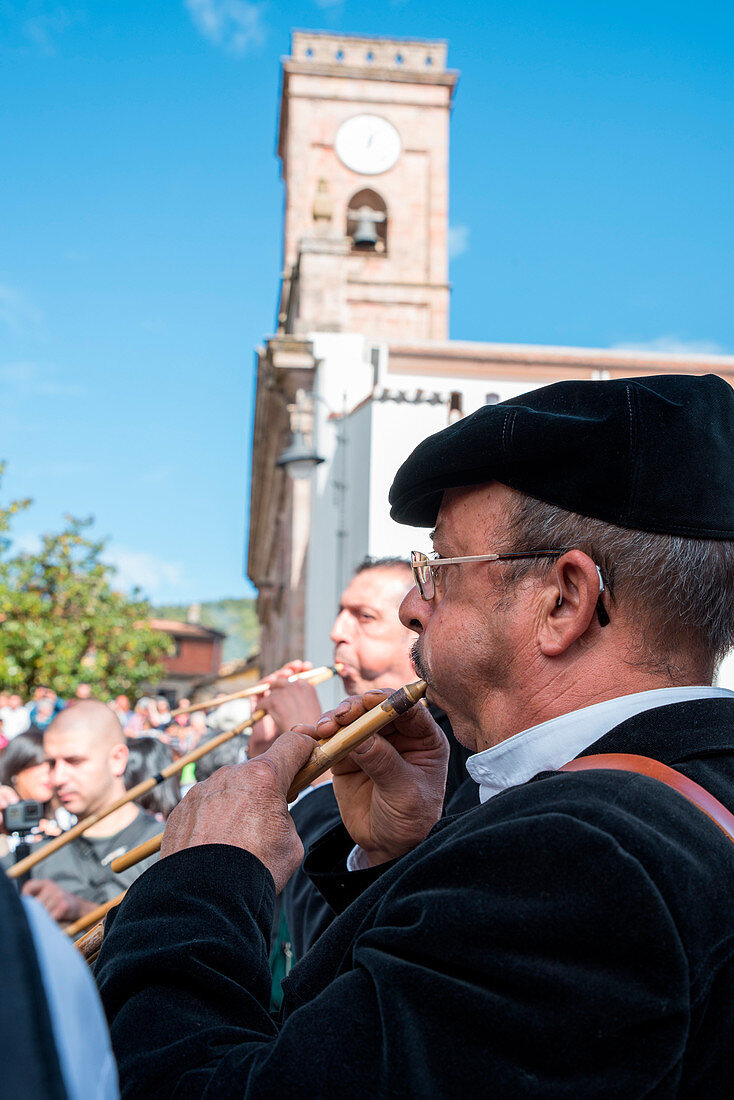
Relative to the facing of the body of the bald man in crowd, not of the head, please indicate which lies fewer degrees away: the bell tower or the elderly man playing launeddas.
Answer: the elderly man playing launeddas

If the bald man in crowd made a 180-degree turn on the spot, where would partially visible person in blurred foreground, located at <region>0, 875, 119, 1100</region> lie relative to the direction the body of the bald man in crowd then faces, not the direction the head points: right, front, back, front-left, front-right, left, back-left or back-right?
back-right

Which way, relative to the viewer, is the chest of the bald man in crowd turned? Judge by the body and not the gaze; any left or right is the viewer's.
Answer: facing the viewer and to the left of the viewer

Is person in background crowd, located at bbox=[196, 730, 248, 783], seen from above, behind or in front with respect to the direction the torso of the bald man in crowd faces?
behind

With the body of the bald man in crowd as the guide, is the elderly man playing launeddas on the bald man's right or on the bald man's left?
on the bald man's left

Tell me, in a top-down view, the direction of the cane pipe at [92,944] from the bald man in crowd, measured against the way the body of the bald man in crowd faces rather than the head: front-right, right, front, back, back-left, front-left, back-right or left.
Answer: front-left

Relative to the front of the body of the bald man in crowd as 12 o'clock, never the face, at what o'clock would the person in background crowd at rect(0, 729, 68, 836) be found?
The person in background crowd is roughly at 4 o'clock from the bald man in crowd.

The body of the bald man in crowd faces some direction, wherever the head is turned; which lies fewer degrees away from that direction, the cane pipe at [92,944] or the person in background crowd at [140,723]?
the cane pipe

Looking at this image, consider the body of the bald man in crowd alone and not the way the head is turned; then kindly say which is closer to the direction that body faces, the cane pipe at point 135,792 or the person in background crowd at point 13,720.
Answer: the cane pipe
